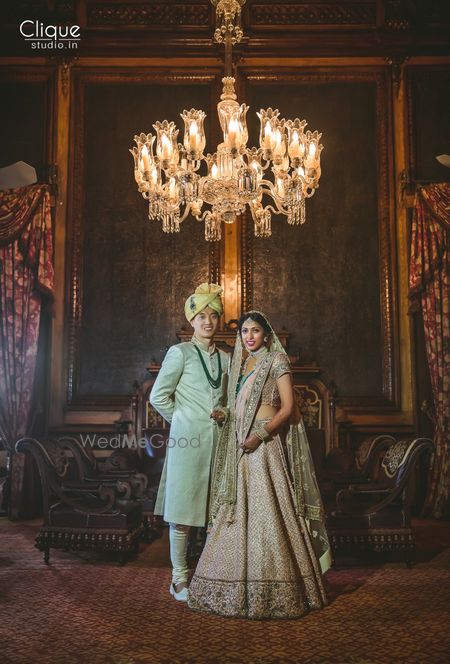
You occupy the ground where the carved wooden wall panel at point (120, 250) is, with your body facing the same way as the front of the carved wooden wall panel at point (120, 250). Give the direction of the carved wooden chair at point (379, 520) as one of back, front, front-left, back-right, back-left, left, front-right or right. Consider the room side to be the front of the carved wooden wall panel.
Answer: front-left

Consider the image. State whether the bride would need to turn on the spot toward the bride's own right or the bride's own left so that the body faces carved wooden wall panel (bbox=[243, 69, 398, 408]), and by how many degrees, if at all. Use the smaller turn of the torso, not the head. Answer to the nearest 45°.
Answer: approximately 135° to the bride's own right

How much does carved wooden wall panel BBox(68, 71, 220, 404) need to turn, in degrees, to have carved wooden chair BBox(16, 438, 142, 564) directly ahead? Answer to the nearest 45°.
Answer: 0° — it already faces it

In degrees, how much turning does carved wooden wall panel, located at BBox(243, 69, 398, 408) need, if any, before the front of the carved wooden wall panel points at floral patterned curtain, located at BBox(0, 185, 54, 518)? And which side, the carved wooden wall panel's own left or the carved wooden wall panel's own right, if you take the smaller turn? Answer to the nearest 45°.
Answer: approximately 90° to the carved wooden wall panel's own right

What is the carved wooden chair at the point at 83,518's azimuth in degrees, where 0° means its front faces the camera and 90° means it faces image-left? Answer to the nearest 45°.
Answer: approximately 270°

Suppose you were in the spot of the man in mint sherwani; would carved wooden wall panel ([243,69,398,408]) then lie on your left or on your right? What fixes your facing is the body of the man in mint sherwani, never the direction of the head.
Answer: on your left

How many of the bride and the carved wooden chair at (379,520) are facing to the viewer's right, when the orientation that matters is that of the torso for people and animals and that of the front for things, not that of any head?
0

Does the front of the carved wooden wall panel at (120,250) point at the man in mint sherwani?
yes
